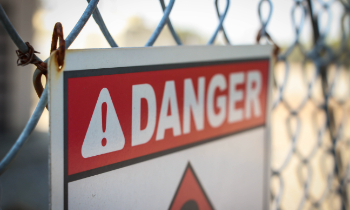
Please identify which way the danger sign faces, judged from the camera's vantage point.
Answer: facing the viewer and to the right of the viewer
